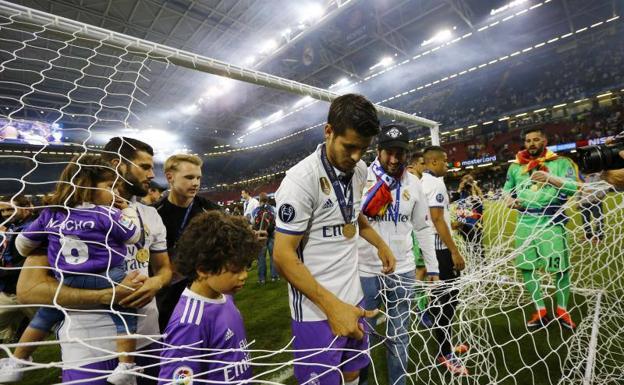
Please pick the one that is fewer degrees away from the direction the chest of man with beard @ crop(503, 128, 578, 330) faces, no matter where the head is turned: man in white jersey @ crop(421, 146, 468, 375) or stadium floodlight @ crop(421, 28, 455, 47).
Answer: the man in white jersey

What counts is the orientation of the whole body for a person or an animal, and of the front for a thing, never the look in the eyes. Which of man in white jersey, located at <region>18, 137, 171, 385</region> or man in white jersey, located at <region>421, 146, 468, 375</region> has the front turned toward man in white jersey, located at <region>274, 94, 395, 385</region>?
man in white jersey, located at <region>18, 137, 171, 385</region>

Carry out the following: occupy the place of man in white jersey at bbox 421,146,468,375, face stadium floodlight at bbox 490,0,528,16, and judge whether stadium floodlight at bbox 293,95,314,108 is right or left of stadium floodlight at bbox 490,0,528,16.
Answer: left

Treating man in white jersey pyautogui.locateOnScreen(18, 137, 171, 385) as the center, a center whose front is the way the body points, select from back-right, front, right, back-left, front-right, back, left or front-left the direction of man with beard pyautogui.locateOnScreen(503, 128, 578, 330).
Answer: front-left

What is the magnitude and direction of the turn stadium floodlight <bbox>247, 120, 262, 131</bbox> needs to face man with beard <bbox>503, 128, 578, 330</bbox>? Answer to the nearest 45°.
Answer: approximately 45° to its left

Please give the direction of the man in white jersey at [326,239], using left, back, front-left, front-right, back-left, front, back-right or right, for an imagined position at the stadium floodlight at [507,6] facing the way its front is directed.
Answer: front-left
